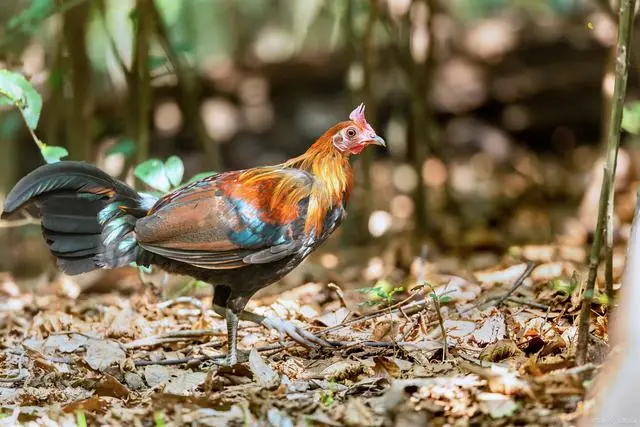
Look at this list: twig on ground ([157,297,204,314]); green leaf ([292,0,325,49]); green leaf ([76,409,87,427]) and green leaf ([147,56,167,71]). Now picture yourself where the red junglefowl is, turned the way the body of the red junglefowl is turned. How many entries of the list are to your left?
3

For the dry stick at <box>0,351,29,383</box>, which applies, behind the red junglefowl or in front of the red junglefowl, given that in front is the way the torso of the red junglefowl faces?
behind

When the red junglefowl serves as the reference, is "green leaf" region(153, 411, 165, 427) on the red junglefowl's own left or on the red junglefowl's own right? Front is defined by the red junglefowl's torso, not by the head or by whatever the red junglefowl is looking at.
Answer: on the red junglefowl's own right

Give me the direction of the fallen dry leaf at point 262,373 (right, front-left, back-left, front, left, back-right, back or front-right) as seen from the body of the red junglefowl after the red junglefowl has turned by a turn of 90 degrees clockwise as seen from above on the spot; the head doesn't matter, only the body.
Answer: front

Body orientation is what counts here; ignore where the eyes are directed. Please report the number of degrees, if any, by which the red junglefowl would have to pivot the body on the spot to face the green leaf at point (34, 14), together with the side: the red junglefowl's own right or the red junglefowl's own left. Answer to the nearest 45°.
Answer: approximately 135° to the red junglefowl's own left

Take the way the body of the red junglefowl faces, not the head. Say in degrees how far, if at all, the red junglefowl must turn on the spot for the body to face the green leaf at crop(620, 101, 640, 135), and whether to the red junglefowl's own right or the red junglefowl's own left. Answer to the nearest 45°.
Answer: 0° — it already faces it

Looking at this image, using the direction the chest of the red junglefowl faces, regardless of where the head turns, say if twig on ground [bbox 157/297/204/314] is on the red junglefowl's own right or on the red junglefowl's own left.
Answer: on the red junglefowl's own left

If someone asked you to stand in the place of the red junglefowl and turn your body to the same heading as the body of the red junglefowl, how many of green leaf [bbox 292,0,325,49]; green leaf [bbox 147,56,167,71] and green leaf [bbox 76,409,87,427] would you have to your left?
2

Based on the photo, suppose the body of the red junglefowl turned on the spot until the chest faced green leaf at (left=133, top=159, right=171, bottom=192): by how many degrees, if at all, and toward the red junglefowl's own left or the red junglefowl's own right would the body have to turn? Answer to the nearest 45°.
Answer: approximately 135° to the red junglefowl's own left

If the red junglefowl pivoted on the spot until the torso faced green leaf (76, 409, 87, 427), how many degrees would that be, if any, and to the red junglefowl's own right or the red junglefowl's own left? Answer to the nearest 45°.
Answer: approximately 135° to the red junglefowl's own right

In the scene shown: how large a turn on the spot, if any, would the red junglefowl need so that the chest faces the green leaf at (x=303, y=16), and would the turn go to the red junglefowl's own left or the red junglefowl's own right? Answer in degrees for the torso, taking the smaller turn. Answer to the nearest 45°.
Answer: approximately 90° to the red junglefowl's own left

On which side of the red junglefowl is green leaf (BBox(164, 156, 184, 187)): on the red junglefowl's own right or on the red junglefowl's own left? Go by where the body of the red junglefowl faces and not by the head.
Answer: on the red junglefowl's own left

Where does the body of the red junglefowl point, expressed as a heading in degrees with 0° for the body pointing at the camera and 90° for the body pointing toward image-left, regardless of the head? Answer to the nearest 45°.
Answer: approximately 270°

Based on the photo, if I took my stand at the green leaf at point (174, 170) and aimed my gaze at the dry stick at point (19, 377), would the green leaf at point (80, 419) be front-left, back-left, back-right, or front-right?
front-left
